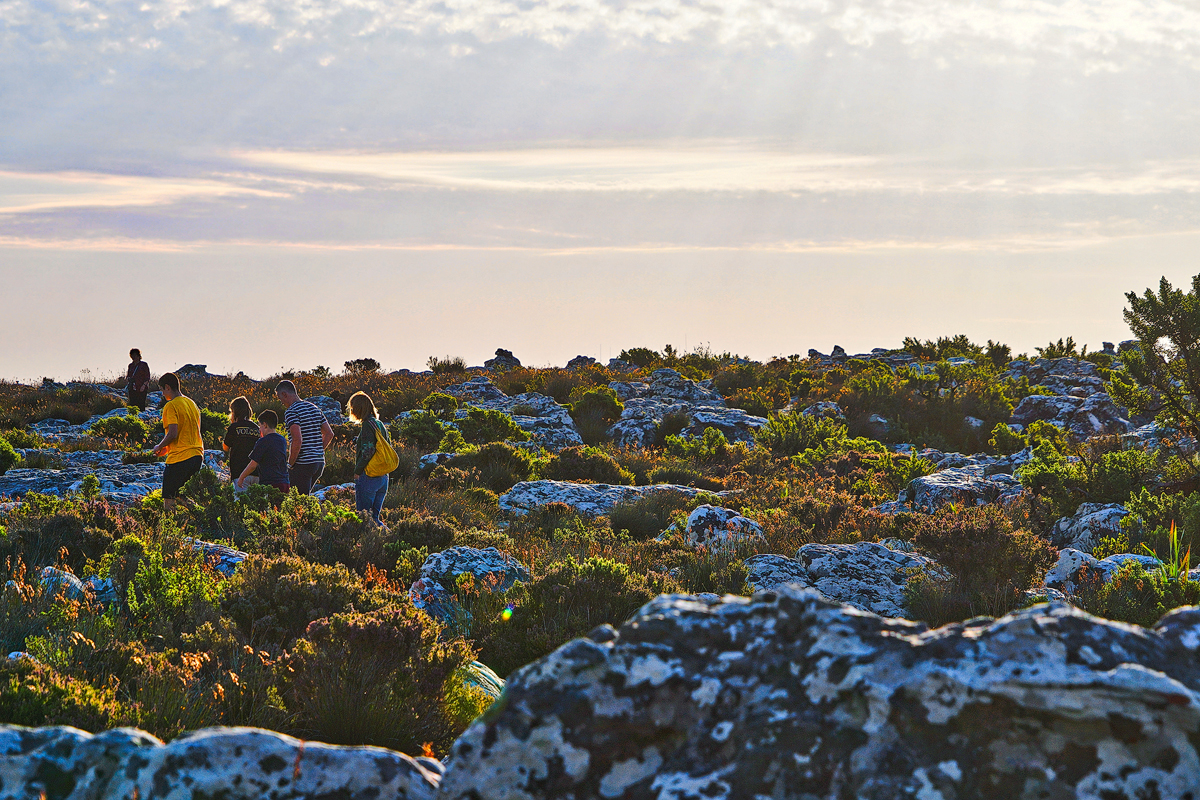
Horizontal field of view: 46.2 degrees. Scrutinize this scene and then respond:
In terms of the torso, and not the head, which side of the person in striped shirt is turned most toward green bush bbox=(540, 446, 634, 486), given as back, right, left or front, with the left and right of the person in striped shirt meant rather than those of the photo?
right

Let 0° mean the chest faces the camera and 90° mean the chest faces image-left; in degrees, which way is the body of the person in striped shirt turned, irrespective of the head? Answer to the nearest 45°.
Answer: approximately 135°

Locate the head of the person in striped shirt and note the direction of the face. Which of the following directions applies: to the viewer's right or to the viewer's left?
to the viewer's left

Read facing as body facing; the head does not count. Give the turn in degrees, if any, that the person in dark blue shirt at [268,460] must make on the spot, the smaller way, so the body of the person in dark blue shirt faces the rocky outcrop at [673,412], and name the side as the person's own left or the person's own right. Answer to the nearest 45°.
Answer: approximately 90° to the person's own right

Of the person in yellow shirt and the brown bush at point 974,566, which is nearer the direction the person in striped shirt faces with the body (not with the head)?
the person in yellow shirt

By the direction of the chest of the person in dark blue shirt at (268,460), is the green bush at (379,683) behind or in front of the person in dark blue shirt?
behind

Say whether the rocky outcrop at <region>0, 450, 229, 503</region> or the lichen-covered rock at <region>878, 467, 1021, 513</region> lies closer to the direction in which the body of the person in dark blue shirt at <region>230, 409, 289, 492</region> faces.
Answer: the rocky outcrop

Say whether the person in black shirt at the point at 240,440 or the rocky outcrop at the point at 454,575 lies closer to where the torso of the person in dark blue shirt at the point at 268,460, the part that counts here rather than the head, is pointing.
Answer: the person in black shirt
